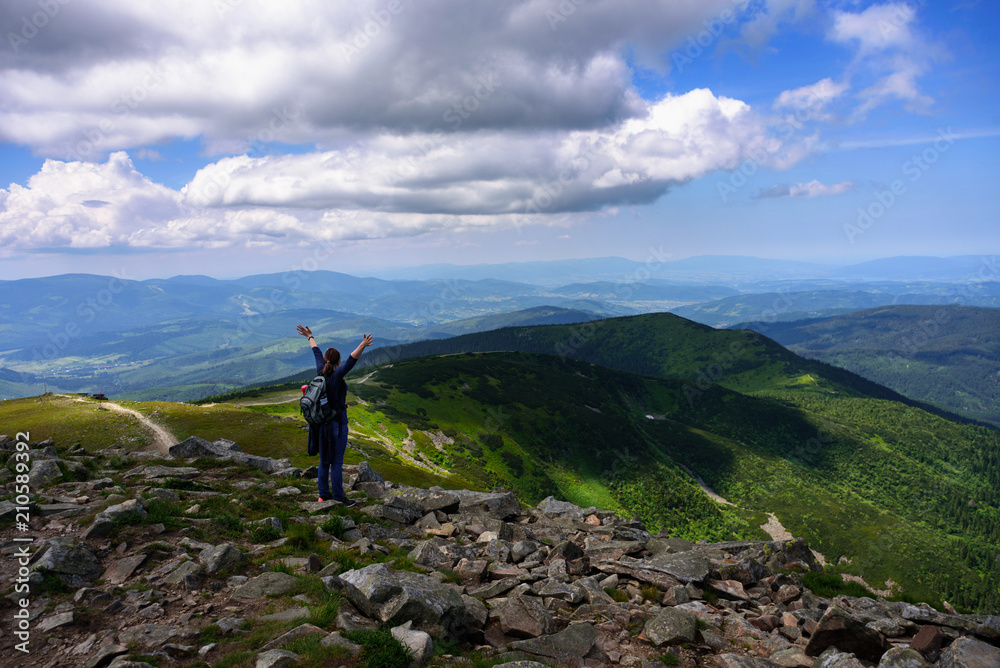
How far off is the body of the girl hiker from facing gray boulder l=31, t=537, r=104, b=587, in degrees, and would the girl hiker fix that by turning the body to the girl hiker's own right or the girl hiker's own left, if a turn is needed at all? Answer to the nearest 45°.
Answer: approximately 180°

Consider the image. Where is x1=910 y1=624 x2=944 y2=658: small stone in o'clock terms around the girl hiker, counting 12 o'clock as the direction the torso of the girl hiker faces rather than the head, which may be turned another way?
The small stone is roughly at 3 o'clock from the girl hiker.

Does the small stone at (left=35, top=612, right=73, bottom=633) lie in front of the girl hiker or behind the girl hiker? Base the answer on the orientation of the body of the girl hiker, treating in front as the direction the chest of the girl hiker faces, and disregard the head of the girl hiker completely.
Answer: behind

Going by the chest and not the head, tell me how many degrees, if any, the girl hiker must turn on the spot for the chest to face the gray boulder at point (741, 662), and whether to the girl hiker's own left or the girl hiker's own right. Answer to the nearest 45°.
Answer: approximately 90° to the girl hiker's own right

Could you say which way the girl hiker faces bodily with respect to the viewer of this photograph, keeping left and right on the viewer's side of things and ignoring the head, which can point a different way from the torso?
facing away from the viewer and to the right of the viewer

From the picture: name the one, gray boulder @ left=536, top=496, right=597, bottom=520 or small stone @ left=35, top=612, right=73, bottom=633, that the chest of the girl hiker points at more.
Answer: the gray boulder

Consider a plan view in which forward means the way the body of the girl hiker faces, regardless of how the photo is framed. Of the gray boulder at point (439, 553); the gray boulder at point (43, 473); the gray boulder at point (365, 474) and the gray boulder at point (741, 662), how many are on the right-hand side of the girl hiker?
2

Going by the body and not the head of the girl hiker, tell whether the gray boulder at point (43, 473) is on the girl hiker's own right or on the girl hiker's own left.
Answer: on the girl hiker's own left

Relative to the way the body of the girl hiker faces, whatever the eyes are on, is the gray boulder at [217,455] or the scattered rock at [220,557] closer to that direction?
the gray boulder

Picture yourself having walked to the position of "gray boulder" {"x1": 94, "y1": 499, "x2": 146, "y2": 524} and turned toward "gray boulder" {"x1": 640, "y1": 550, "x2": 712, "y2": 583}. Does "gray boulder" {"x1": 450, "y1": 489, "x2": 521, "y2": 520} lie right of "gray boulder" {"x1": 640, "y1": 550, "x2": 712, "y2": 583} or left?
left

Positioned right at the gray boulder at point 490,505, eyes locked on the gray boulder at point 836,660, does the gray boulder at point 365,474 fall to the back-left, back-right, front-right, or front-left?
back-right
